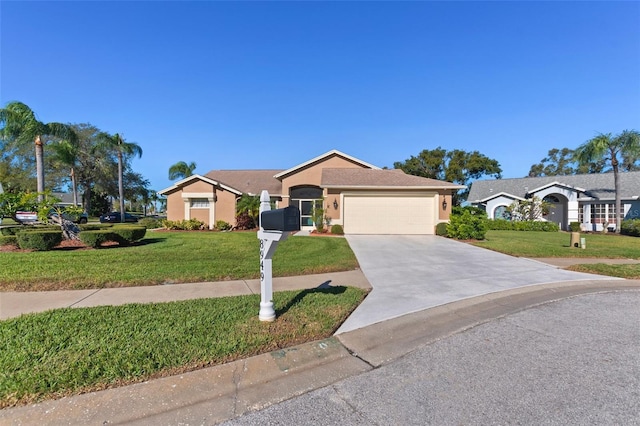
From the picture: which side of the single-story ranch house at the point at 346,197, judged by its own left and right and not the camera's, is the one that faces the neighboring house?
left

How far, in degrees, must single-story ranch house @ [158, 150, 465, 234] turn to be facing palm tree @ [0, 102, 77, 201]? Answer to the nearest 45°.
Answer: approximately 90° to its right

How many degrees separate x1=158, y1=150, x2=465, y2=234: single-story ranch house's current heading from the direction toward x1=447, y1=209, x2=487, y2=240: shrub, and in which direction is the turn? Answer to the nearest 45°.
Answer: approximately 45° to its left

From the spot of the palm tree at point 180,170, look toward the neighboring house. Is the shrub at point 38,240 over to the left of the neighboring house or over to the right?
right

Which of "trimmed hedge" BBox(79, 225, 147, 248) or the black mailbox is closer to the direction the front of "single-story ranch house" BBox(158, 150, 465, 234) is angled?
the black mailbox

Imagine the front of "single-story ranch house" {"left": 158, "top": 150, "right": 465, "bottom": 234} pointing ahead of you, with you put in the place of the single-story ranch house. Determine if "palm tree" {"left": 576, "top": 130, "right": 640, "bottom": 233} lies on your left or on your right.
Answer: on your left

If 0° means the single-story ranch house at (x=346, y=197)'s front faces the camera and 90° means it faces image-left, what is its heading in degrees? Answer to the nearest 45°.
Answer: approximately 0°

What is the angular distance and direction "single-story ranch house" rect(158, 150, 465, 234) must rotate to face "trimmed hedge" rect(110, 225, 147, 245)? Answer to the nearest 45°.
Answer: approximately 45° to its right

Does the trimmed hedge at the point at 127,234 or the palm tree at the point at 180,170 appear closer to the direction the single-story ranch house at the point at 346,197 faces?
the trimmed hedge

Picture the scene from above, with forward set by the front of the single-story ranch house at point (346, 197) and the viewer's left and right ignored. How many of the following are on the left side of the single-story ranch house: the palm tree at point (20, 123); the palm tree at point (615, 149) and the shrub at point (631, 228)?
2

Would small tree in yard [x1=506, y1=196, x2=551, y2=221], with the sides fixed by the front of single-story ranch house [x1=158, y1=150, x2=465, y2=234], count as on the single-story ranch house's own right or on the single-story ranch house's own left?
on the single-story ranch house's own left

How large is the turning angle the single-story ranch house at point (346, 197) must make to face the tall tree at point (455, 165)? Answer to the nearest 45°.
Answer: approximately 135° to its left

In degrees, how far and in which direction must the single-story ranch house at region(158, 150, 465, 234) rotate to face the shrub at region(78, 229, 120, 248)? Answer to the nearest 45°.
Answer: approximately 45° to its right

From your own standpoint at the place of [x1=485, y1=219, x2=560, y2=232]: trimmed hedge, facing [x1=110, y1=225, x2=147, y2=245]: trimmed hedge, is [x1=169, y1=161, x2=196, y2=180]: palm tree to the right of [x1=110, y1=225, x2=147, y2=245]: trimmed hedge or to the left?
right
